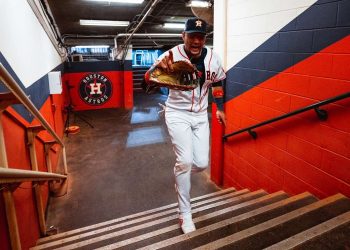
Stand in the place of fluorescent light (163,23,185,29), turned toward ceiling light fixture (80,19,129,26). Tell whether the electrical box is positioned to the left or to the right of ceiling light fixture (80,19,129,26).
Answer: left

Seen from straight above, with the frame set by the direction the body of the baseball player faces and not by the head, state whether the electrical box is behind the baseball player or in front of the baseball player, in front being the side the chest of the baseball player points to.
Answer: behind

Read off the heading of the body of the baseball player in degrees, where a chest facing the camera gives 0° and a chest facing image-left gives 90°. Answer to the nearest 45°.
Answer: approximately 0°

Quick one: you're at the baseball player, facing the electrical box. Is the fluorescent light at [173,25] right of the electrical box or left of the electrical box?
right

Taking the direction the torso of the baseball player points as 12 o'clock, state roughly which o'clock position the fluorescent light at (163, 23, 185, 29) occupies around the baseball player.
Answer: The fluorescent light is roughly at 6 o'clock from the baseball player.

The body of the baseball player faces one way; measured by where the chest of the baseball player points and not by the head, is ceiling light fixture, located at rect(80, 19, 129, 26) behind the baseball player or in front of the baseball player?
behind
